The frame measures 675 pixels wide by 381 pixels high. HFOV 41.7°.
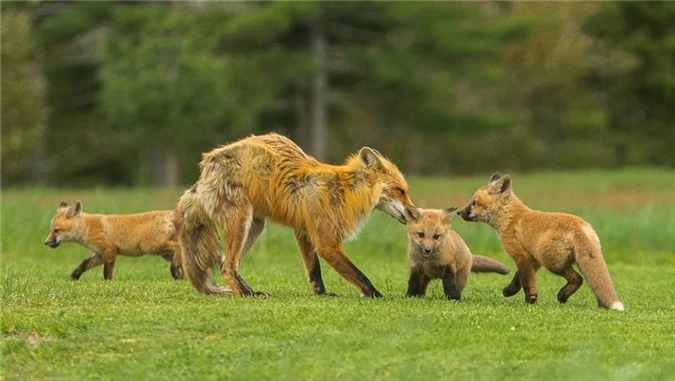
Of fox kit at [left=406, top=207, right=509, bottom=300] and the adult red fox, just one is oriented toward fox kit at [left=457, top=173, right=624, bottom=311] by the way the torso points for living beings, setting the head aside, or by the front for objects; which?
the adult red fox

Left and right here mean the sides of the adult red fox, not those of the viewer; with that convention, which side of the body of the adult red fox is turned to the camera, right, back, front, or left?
right

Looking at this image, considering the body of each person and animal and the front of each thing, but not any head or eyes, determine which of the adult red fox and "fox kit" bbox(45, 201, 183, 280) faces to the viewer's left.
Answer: the fox kit

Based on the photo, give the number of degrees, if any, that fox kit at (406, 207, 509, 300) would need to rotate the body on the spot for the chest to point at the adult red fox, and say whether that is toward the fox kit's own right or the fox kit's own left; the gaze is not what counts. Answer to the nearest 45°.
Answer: approximately 45° to the fox kit's own right

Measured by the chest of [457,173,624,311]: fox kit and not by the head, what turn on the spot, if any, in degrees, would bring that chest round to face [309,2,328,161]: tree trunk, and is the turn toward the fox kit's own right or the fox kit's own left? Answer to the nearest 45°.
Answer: approximately 90° to the fox kit's own right

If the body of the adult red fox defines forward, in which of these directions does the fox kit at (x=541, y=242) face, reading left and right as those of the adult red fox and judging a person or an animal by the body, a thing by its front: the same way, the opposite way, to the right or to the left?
the opposite way

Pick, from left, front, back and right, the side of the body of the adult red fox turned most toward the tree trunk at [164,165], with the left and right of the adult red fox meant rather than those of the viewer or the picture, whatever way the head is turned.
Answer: left

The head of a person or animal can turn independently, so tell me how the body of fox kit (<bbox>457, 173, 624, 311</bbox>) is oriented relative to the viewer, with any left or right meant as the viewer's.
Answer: facing to the left of the viewer

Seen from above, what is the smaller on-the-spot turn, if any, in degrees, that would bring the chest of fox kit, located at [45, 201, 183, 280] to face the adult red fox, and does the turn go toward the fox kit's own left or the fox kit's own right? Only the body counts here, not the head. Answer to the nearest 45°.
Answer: approximately 135° to the fox kit's own left

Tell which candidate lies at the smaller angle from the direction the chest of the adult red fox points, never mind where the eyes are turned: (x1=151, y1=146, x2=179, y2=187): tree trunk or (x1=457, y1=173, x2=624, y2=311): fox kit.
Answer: the fox kit

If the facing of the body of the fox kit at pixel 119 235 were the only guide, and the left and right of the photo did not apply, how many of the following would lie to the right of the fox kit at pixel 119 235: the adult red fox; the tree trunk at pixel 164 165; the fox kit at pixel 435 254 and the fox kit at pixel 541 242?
1

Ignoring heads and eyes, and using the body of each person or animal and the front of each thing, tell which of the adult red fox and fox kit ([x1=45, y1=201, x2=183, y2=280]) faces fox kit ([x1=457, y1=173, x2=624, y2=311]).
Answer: the adult red fox

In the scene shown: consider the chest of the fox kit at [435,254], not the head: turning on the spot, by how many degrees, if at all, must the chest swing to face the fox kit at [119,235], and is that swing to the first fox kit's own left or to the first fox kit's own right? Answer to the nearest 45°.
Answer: approximately 90° to the first fox kit's own right

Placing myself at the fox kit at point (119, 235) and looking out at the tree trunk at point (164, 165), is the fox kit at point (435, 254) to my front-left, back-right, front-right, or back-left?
back-right

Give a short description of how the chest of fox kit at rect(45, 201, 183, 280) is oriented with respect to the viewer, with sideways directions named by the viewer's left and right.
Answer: facing to the left of the viewer

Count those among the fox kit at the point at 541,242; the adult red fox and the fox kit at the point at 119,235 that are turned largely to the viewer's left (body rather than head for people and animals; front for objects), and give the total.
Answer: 2

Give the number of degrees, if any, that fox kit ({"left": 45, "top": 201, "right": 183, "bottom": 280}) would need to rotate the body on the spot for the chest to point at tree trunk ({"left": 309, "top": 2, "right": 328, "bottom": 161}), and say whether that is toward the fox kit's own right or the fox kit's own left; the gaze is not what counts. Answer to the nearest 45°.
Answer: approximately 90° to the fox kit's own right

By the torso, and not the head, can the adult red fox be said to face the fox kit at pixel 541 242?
yes
